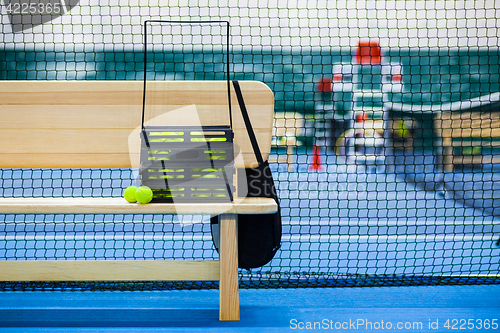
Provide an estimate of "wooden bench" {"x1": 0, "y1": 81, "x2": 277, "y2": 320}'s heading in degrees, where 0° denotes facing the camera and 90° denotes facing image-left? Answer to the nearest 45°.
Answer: approximately 0°

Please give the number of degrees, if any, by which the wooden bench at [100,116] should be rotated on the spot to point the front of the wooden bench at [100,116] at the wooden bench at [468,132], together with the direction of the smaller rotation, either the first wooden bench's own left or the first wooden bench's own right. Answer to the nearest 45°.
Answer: approximately 135° to the first wooden bench's own left
